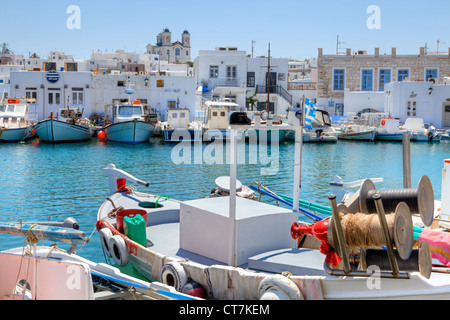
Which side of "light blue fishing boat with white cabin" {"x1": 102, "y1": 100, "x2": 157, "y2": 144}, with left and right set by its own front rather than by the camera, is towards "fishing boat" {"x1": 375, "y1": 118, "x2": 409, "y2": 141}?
left

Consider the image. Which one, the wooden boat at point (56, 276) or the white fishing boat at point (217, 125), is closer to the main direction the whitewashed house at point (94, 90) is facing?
the wooden boat

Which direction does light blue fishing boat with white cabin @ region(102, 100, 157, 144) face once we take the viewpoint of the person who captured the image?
facing the viewer

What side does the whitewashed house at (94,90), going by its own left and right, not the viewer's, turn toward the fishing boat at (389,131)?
left

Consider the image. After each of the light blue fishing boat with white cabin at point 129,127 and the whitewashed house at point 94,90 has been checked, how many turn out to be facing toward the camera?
2

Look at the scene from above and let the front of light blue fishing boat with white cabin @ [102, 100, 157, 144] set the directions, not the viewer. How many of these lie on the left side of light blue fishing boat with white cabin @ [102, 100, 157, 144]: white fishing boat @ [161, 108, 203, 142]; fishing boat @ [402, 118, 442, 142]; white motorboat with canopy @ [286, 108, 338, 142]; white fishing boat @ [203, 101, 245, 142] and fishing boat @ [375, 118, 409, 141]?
5

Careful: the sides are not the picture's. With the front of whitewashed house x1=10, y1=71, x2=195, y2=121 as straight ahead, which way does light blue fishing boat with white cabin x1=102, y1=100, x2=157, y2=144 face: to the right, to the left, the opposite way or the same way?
the same way

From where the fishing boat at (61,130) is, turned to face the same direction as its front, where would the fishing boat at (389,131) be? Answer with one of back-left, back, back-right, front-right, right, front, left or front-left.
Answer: back-left

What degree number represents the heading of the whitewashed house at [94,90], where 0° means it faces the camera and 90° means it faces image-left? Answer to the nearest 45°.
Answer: approximately 0°

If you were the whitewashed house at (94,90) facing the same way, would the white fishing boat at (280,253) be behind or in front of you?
in front

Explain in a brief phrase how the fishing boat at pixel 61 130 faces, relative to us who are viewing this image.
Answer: facing the viewer and to the left of the viewer

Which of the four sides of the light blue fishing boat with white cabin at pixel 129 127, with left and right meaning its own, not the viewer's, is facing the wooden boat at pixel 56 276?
front

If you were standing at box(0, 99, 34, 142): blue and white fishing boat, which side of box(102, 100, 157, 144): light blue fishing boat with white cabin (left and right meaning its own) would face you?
right

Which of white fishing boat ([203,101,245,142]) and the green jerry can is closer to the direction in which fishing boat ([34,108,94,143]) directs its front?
the green jerry can

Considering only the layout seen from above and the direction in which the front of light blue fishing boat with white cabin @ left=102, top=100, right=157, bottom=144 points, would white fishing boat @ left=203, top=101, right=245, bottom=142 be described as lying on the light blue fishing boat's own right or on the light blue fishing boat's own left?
on the light blue fishing boat's own left

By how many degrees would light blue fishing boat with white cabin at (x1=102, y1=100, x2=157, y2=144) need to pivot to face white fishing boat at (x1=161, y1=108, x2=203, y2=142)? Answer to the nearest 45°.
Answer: approximately 90° to its left
